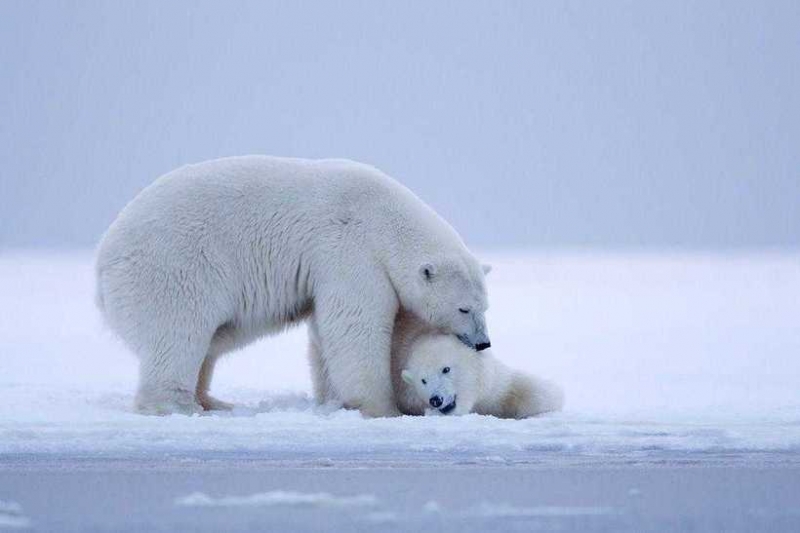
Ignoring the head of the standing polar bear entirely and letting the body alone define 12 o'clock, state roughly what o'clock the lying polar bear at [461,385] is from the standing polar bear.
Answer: The lying polar bear is roughly at 12 o'clock from the standing polar bear.

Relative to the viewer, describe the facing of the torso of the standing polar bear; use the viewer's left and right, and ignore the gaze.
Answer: facing to the right of the viewer
